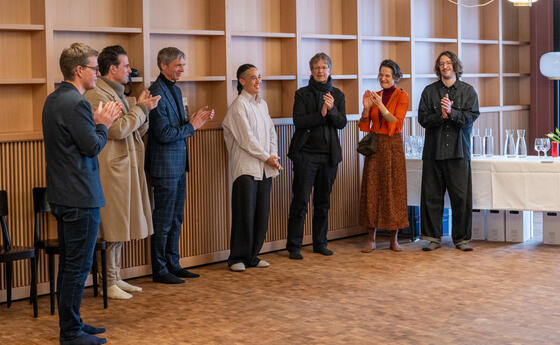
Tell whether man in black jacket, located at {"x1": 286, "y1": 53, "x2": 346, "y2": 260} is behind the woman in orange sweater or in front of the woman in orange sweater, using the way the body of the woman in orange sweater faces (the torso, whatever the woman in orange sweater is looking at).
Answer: in front

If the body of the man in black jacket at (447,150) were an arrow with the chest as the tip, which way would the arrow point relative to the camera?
toward the camera

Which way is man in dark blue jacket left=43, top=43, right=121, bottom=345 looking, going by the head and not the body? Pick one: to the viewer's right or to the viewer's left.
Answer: to the viewer's right

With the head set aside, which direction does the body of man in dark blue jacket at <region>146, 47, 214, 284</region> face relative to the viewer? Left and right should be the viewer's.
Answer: facing to the right of the viewer

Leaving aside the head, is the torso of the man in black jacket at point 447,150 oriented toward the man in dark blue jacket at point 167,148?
no

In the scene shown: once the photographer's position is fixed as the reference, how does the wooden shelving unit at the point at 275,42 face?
facing the viewer and to the right of the viewer

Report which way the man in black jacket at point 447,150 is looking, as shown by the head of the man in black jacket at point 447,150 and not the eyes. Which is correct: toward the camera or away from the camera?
toward the camera

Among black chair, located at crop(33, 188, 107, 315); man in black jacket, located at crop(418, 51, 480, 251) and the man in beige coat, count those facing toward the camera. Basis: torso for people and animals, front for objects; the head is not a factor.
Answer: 1

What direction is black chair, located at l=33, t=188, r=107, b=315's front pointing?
to the viewer's right

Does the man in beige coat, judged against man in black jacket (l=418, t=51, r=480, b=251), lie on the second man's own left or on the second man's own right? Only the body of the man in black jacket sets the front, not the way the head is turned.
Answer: on the second man's own right

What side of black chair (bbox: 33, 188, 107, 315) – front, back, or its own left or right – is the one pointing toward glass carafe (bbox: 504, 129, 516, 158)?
front

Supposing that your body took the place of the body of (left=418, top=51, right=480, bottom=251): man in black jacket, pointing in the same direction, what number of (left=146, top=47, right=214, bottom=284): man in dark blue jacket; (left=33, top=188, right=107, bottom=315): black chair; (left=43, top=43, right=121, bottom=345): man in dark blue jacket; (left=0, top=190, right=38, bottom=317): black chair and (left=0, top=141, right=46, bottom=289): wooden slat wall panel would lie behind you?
0

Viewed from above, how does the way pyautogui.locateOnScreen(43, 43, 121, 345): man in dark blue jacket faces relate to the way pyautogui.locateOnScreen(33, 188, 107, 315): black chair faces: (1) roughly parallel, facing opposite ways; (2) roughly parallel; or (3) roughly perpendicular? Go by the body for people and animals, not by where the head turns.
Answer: roughly parallel

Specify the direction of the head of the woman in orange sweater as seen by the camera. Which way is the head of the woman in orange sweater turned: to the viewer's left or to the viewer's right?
to the viewer's left
